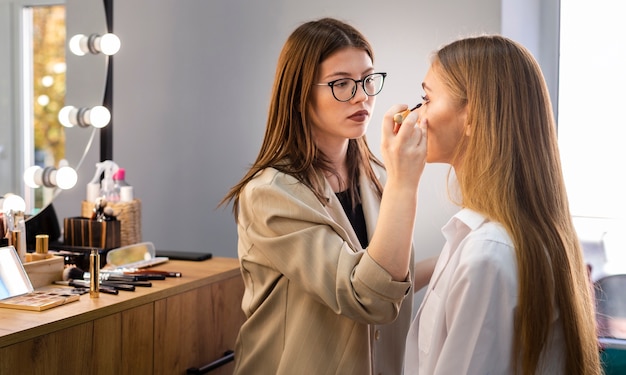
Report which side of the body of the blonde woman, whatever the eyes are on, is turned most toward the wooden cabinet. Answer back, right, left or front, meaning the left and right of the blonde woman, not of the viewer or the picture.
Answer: front

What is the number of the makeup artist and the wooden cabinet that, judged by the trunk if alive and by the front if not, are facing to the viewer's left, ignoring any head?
0

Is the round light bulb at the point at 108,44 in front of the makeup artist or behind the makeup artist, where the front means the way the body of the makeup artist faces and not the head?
behind

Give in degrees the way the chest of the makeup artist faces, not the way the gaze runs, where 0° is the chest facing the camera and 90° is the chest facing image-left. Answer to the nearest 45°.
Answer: approximately 315°

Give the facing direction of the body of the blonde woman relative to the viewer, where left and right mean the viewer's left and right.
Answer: facing to the left of the viewer

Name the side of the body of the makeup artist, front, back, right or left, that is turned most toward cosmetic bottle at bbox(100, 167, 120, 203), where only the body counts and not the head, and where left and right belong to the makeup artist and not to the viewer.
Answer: back

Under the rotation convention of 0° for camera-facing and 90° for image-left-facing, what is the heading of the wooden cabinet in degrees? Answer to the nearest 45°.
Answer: approximately 315°

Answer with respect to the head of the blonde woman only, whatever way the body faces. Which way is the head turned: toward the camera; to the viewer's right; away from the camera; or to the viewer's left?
to the viewer's left

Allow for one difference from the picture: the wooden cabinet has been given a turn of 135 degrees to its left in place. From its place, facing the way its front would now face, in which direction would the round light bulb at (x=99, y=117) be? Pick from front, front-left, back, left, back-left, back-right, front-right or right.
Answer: front

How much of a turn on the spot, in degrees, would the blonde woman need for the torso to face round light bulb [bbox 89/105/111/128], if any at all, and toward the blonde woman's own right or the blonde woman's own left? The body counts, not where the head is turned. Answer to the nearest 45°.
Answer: approximately 45° to the blonde woman's own right

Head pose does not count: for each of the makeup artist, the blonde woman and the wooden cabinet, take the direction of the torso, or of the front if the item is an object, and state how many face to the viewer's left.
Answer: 1

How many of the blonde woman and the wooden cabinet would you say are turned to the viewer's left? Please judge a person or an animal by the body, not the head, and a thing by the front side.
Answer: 1
